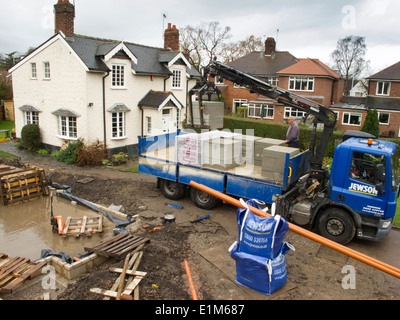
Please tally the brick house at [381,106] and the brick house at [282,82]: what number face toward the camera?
2

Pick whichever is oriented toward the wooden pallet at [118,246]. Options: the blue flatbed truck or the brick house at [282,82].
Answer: the brick house

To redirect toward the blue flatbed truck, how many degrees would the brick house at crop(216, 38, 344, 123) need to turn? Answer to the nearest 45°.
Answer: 0° — it already faces it

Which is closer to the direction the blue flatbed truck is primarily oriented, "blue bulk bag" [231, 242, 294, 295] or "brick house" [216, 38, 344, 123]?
the blue bulk bag

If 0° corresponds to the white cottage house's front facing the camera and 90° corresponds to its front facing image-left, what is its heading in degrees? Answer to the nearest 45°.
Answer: approximately 315°

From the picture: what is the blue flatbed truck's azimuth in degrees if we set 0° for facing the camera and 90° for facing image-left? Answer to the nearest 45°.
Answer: approximately 315°

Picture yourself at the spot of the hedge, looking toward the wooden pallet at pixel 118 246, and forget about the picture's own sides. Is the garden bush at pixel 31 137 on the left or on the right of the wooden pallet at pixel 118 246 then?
right

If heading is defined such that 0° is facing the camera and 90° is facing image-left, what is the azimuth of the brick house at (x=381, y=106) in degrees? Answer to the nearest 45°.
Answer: approximately 0°

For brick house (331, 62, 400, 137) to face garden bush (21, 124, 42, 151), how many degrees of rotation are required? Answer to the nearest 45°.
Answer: approximately 45° to its right

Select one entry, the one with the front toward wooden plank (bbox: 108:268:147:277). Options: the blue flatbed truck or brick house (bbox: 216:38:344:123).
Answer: the brick house
